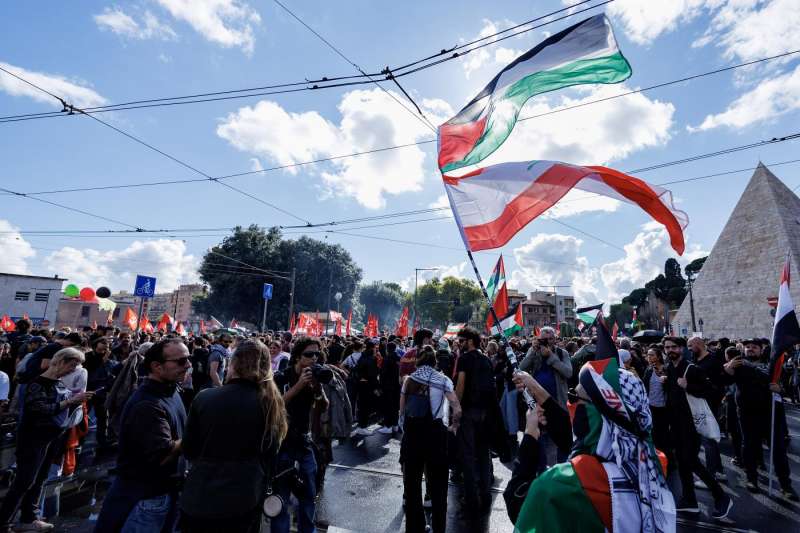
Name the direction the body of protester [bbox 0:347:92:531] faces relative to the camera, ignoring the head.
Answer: to the viewer's right

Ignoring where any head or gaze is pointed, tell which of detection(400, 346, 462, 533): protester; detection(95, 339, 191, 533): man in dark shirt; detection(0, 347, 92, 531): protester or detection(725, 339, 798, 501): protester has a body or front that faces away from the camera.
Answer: detection(400, 346, 462, 533): protester

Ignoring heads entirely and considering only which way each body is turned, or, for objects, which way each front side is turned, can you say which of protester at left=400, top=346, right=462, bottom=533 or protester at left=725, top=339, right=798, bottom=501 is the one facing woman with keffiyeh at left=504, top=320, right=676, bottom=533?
protester at left=725, top=339, right=798, bottom=501

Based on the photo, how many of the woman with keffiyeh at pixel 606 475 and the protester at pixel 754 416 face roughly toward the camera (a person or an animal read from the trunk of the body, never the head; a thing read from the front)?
1

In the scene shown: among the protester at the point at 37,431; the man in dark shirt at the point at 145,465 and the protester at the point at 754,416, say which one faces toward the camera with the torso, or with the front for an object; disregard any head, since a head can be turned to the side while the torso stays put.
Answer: the protester at the point at 754,416

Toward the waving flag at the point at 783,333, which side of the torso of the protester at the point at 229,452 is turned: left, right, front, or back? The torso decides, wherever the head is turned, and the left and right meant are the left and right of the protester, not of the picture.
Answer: right

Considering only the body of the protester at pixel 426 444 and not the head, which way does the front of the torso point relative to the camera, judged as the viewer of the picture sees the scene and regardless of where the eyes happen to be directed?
away from the camera

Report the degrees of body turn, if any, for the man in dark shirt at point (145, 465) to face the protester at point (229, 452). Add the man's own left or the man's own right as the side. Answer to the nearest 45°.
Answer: approximately 45° to the man's own right

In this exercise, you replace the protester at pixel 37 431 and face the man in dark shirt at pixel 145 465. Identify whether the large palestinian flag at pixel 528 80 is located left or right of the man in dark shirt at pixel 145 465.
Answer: left

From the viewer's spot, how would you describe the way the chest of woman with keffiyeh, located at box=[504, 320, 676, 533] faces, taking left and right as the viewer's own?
facing away from the viewer and to the left of the viewer

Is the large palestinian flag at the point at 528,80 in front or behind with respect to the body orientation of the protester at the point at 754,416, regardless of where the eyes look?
in front

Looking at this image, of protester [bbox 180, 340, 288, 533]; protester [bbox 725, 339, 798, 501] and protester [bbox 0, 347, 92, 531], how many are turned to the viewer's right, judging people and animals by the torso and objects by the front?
1

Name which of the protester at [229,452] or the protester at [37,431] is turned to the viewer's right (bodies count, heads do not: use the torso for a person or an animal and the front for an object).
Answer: the protester at [37,431]

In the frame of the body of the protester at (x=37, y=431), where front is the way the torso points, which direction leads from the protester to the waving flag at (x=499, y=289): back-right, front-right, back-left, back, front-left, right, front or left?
front

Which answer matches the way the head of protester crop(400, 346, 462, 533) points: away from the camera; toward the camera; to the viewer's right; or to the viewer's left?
away from the camera

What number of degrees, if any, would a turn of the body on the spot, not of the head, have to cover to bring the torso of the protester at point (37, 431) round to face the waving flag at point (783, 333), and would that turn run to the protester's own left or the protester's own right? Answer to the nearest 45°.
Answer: approximately 45° to the protester's own right
